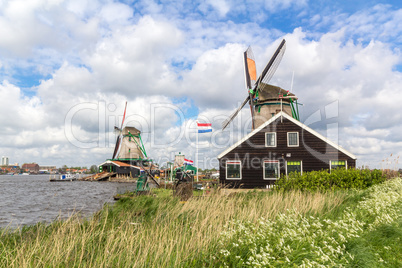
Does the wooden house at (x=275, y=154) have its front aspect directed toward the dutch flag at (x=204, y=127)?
no

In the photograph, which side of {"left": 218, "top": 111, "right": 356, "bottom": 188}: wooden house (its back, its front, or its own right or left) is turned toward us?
front
